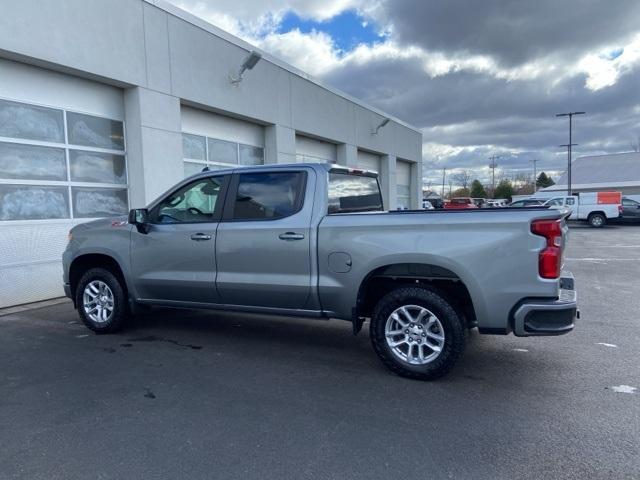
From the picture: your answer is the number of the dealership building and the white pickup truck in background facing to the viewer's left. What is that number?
1

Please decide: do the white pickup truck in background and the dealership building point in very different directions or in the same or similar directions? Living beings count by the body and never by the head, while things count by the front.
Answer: very different directions

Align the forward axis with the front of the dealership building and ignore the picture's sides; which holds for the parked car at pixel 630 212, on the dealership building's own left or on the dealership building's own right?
on the dealership building's own left

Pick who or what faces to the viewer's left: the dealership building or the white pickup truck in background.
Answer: the white pickup truck in background

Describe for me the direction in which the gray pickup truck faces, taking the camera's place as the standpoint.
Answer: facing away from the viewer and to the left of the viewer

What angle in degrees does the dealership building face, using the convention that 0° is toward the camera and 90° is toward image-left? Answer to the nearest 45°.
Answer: approximately 315°

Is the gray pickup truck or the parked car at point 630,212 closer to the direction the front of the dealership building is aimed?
the gray pickup truck

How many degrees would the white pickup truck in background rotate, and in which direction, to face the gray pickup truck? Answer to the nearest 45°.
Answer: approximately 90° to its left

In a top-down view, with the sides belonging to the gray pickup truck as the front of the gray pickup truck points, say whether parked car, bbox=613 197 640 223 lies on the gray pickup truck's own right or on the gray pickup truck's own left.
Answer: on the gray pickup truck's own right

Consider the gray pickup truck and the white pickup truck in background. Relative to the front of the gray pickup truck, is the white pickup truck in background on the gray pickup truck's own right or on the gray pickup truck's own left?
on the gray pickup truck's own right

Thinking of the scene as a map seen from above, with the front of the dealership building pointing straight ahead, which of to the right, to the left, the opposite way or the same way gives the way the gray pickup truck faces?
the opposite way

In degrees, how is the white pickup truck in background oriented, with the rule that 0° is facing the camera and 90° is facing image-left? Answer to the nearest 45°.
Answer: approximately 90°

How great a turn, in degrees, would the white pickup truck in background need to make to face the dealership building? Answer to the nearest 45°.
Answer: approximately 90° to its left
